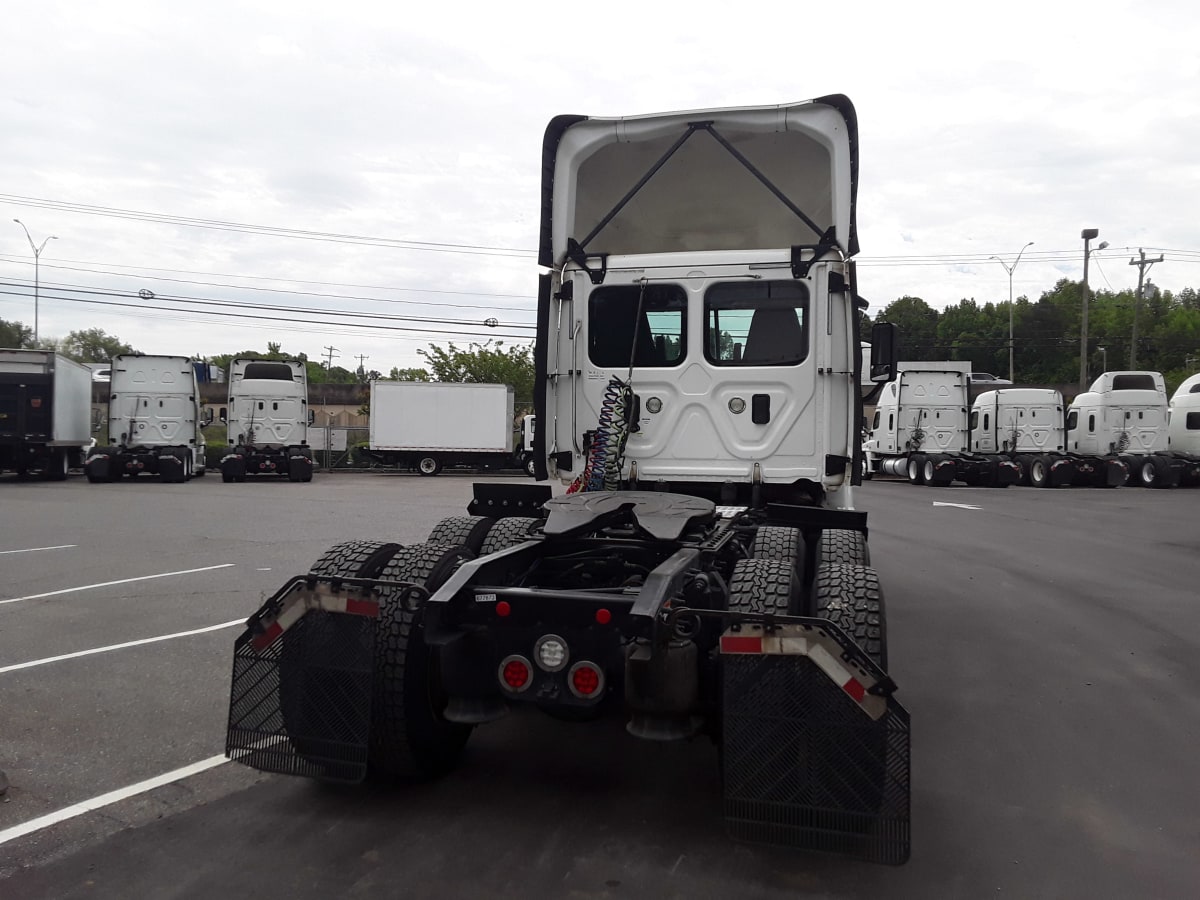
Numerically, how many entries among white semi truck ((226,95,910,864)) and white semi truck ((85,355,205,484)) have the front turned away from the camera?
2

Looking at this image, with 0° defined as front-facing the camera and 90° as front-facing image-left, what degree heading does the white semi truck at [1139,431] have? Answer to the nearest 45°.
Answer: approximately 135°

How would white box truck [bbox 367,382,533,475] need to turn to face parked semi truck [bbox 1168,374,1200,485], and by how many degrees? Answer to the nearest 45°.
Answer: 0° — it already faces it

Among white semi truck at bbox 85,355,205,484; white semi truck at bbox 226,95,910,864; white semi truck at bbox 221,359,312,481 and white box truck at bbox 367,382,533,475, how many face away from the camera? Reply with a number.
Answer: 3

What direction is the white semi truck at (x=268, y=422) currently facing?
away from the camera

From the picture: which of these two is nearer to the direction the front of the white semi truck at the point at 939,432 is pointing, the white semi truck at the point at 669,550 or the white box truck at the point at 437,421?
the white box truck

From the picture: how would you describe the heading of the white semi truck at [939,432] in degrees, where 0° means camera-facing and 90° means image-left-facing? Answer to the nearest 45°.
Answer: approximately 135°

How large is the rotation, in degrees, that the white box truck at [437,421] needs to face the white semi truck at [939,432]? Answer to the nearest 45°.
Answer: approximately 45° to its right

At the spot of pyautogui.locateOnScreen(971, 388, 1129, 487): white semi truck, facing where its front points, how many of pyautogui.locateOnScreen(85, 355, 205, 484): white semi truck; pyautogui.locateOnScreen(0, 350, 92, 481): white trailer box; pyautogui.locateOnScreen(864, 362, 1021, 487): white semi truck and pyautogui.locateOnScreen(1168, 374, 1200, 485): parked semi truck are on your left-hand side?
3

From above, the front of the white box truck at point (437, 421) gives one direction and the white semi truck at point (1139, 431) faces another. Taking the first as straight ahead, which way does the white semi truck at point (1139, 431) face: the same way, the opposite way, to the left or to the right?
to the left

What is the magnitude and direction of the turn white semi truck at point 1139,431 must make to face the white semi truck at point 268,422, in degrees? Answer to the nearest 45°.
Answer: approximately 90° to its left

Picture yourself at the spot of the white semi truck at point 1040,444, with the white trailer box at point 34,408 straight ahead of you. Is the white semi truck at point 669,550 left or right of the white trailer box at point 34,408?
left

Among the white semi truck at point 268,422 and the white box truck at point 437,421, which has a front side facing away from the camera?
the white semi truck

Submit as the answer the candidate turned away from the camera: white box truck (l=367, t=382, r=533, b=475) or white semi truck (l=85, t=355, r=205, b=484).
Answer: the white semi truck

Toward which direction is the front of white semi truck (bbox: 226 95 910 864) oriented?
away from the camera

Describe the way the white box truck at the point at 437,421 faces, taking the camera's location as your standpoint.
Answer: facing to the right of the viewer

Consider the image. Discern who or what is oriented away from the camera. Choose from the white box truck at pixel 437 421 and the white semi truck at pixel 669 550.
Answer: the white semi truck
